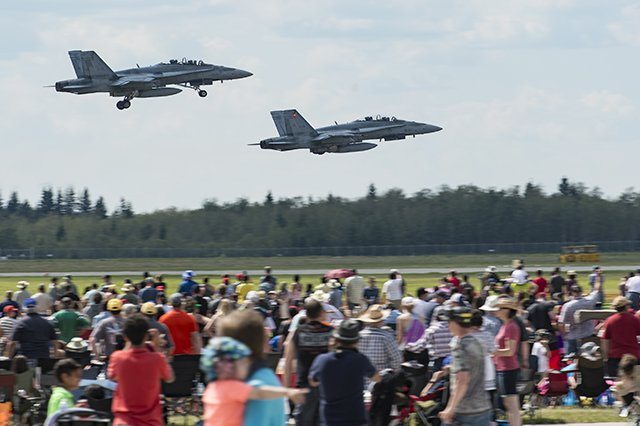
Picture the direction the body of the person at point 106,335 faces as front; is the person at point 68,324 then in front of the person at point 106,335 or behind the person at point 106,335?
in front

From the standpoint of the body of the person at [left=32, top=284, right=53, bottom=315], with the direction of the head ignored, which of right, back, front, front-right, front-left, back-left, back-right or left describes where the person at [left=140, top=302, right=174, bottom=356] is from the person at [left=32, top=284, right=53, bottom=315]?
back

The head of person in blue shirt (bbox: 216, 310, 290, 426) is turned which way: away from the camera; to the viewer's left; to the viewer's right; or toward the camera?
away from the camera

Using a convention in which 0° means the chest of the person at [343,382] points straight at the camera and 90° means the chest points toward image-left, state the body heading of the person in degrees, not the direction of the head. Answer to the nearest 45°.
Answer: approximately 180°

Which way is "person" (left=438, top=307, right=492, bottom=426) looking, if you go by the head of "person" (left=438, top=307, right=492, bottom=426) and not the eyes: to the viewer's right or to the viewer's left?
to the viewer's left

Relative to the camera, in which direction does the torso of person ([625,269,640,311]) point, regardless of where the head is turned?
away from the camera

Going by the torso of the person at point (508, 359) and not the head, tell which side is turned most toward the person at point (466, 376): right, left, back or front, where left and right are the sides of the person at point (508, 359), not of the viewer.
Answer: left

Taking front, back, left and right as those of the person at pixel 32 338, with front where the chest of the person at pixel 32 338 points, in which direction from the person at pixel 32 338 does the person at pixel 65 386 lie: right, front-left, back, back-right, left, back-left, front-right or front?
back

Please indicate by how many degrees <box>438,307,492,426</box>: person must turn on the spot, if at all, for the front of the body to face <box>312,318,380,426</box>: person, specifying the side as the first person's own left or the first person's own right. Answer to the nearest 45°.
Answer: approximately 45° to the first person's own left

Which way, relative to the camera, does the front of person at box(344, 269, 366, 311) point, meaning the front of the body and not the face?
away from the camera

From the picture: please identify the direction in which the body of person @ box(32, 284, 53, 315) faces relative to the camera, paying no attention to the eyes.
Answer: away from the camera

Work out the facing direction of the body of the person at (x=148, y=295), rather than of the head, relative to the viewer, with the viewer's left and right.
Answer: facing away from the viewer

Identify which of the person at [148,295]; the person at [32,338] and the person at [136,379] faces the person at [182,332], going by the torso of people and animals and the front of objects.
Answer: the person at [136,379]
